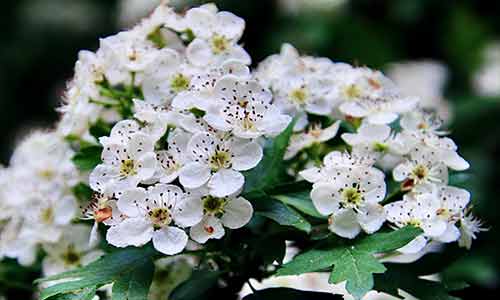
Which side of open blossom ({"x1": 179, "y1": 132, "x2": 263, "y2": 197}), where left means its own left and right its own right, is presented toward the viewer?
front
